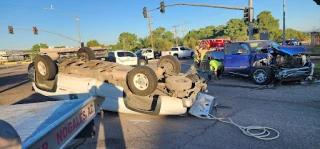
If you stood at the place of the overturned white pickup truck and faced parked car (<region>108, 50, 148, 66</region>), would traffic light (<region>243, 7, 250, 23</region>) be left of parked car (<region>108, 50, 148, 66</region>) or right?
right

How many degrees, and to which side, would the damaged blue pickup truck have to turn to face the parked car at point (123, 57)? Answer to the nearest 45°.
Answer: approximately 180°

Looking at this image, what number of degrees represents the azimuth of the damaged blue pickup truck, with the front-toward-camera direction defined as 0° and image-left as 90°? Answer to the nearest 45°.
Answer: approximately 315°

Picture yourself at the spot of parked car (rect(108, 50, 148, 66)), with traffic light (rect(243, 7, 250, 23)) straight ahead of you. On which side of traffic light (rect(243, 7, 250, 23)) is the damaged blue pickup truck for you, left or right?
right

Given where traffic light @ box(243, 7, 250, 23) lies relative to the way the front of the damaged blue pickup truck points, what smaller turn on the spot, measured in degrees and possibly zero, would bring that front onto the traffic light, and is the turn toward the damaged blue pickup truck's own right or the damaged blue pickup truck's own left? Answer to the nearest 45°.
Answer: approximately 135° to the damaged blue pickup truck's own left
